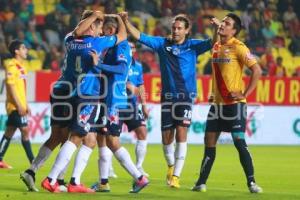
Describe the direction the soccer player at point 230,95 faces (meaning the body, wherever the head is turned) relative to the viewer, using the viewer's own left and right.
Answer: facing the viewer and to the left of the viewer

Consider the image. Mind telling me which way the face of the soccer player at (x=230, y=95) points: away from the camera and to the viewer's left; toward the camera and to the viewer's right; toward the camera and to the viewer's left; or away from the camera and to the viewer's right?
toward the camera and to the viewer's left

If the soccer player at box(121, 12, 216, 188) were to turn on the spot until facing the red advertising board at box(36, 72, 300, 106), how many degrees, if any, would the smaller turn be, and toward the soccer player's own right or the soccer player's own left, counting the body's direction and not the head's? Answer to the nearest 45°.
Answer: approximately 180°

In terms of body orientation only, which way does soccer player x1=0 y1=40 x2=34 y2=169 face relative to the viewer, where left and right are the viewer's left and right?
facing to the right of the viewer

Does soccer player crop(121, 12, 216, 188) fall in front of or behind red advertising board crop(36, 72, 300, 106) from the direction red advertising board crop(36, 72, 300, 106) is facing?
in front

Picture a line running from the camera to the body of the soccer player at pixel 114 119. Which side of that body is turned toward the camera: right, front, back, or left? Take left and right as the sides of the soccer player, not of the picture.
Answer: left

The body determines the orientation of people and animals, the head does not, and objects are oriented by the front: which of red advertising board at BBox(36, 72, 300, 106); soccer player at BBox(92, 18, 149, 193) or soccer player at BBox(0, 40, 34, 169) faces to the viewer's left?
soccer player at BBox(92, 18, 149, 193)

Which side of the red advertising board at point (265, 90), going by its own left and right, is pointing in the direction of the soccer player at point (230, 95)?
front

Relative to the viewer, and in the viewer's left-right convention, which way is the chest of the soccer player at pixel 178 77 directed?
facing the viewer
